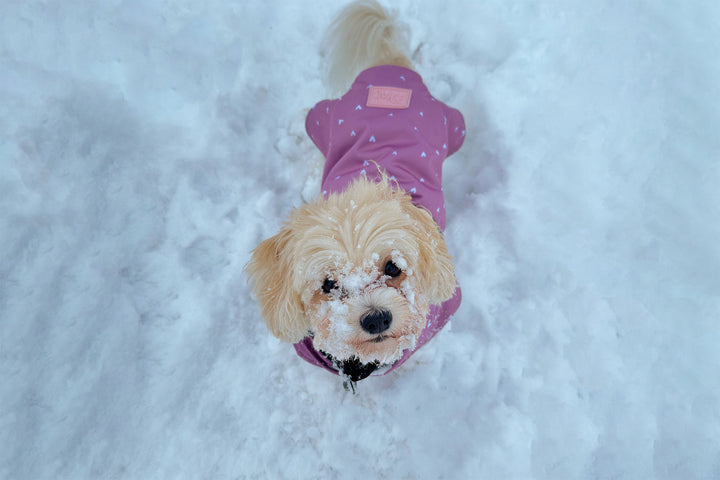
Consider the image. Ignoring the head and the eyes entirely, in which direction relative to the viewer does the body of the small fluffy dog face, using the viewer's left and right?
facing the viewer
